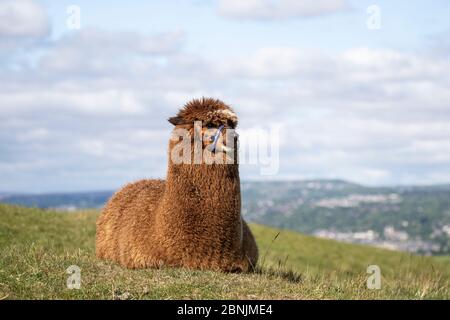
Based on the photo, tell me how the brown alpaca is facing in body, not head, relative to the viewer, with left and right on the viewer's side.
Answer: facing the viewer and to the right of the viewer
